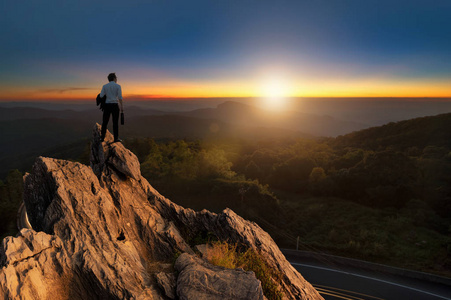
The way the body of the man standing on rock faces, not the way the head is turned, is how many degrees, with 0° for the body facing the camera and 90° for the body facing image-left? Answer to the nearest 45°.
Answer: approximately 180°
